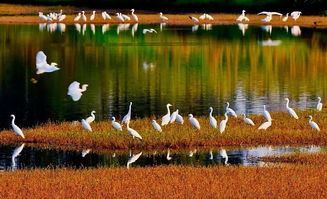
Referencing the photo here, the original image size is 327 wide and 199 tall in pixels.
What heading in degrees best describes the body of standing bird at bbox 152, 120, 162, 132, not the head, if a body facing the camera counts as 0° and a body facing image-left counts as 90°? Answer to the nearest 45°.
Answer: approximately 90°

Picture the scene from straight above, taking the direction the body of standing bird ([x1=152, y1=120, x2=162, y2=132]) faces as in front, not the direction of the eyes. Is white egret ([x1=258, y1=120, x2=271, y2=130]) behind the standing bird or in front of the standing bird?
behind

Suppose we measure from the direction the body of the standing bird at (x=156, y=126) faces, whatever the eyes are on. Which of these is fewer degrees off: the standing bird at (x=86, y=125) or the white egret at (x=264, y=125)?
the standing bird

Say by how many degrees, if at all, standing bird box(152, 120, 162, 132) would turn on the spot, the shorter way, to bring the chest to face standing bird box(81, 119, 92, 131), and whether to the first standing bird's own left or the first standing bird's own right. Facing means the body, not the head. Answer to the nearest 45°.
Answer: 0° — it already faces it

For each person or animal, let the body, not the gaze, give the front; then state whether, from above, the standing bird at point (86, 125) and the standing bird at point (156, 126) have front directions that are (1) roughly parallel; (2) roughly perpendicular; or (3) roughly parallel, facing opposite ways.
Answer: roughly parallel

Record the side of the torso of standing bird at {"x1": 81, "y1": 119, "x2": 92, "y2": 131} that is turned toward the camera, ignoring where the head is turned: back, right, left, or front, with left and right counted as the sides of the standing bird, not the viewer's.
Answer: left
